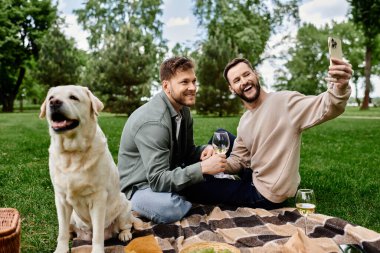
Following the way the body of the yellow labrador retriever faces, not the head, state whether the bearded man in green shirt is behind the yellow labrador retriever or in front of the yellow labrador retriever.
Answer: behind

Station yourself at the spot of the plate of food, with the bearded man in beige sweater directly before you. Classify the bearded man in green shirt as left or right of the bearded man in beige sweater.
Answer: left

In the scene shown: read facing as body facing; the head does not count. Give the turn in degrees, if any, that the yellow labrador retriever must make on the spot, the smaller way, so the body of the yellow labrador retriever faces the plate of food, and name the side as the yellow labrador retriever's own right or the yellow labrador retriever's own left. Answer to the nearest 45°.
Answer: approximately 90° to the yellow labrador retriever's own left

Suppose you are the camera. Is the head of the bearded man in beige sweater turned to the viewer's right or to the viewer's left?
to the viewer's right

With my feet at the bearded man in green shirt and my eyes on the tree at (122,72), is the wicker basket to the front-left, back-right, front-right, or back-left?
back-left

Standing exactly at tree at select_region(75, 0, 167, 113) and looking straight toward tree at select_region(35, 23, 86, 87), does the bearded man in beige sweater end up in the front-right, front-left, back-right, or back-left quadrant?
back-left

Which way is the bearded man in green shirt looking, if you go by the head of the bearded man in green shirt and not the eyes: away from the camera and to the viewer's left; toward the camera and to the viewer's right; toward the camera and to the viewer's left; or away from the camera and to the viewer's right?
toward the camera and to the viewer's right

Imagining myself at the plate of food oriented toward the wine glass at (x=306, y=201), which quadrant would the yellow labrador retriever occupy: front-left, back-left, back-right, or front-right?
back-left

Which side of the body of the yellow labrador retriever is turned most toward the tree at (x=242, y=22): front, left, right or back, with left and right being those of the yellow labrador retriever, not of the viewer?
back

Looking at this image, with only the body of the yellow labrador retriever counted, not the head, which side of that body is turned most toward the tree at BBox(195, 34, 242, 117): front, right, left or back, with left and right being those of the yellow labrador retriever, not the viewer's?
back

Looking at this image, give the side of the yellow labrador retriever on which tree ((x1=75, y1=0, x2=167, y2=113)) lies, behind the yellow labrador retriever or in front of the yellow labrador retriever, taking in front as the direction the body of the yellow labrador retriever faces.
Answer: behind

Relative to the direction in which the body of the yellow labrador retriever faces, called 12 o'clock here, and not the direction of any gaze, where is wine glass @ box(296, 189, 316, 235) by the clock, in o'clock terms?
The wine glass is roughly at 8 o'clock from the yellow labrador retriever.

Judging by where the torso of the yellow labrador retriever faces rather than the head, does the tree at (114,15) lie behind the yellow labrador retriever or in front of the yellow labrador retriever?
behind
